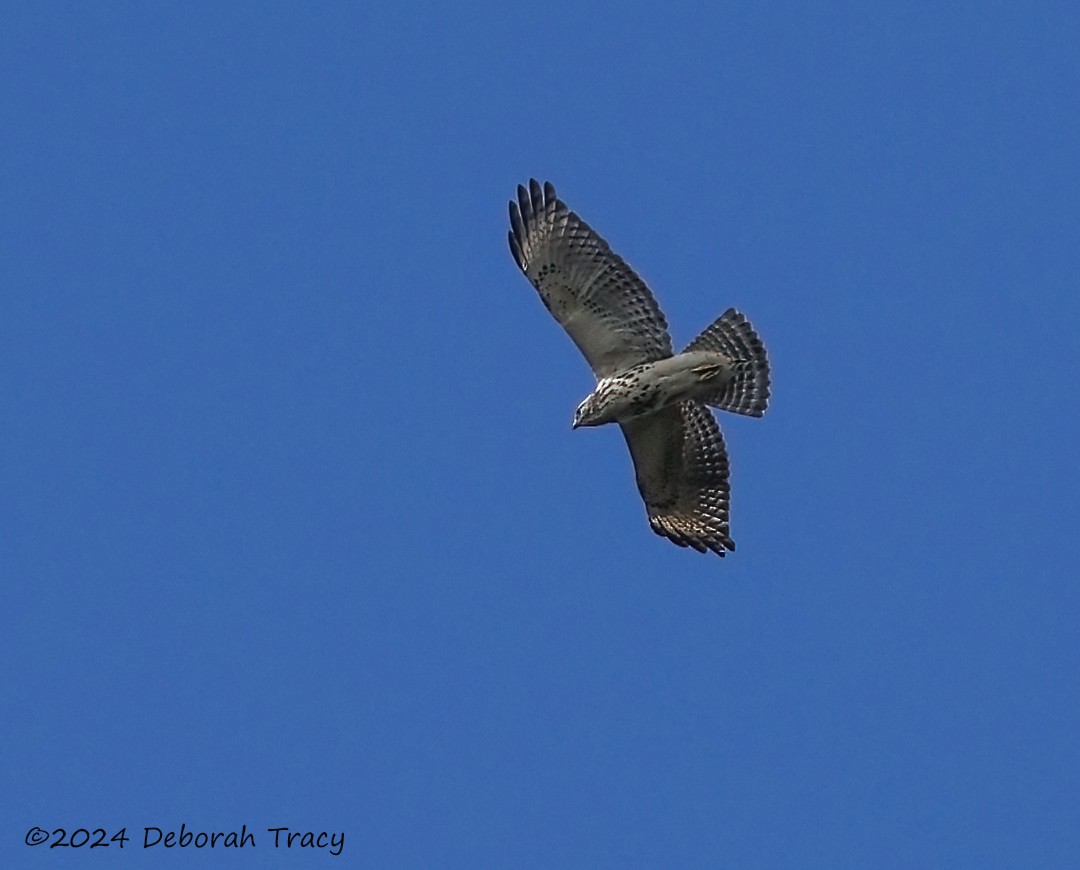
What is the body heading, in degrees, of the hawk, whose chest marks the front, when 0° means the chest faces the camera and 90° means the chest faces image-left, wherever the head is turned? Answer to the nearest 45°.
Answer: approximately 90°
